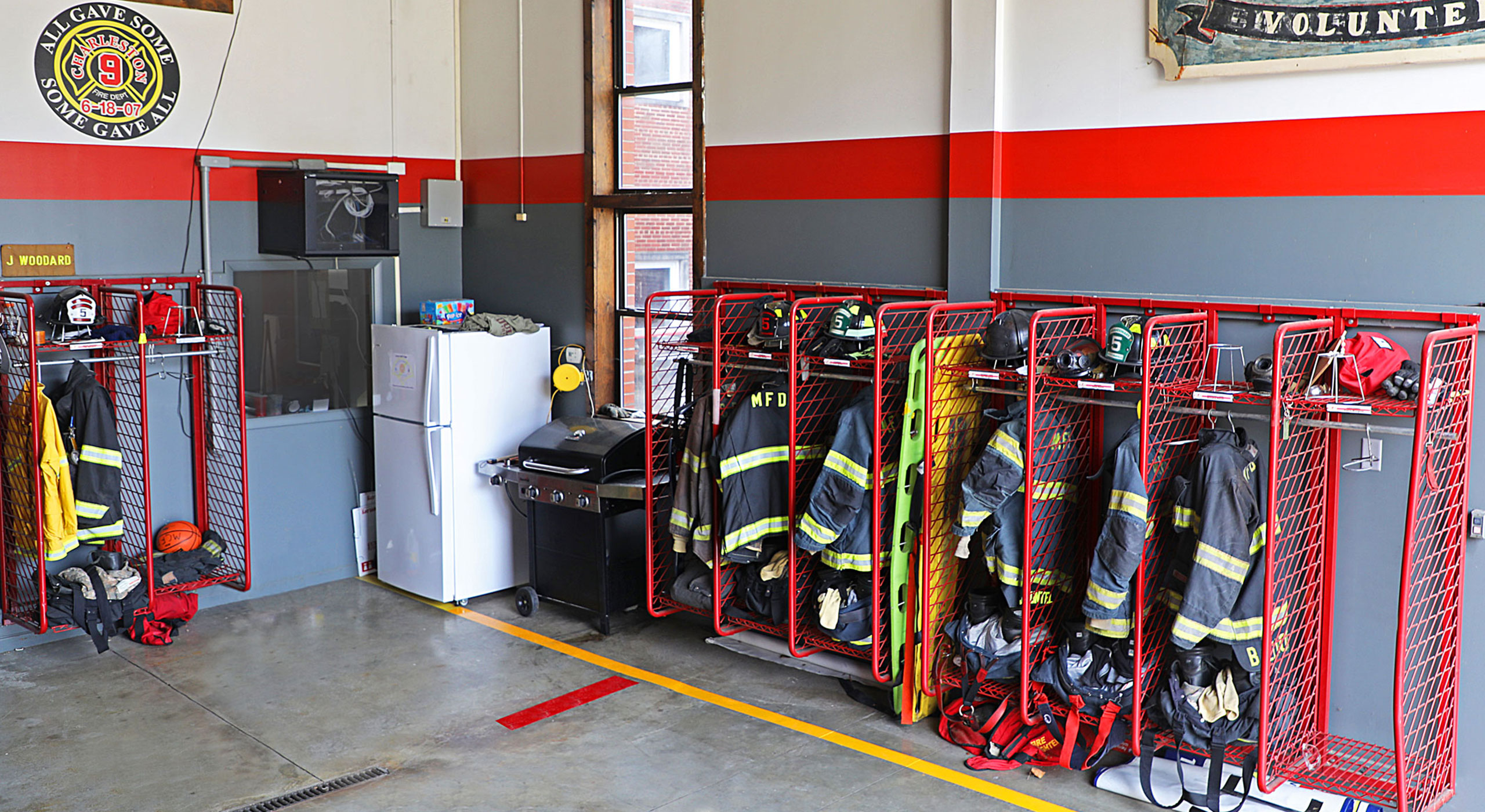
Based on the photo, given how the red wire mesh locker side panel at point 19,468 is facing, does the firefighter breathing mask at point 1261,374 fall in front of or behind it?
in front

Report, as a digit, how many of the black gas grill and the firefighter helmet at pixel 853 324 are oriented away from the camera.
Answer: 0

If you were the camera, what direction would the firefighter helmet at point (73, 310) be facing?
facing the viewer and to the right of the viewer

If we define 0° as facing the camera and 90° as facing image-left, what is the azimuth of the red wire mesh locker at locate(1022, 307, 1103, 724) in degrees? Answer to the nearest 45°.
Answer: approximately 45°

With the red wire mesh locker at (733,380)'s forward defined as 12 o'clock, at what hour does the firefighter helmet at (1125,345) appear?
The firefighter helmet is roughly at 9 o'clock from the red wire mesh locker.

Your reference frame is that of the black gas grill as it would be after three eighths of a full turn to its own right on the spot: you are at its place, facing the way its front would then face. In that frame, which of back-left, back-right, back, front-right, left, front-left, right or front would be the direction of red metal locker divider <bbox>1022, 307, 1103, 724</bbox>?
back-right

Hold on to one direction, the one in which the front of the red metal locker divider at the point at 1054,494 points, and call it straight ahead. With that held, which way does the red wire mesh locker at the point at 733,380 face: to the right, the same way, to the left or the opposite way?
the same way

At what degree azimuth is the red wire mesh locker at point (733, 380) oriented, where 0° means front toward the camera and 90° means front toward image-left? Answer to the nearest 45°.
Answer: approximately 45°

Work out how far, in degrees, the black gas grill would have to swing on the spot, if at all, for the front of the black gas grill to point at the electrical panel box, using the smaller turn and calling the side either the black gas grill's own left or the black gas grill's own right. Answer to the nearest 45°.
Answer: approximately 90° to the black gas grill's own right

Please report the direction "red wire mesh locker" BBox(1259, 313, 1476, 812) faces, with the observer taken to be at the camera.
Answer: facing the viewer and to the left of the viewer

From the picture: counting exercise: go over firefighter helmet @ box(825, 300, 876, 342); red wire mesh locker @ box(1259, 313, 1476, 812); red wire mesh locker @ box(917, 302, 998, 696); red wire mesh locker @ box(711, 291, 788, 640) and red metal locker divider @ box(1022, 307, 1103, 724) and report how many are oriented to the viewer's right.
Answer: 0

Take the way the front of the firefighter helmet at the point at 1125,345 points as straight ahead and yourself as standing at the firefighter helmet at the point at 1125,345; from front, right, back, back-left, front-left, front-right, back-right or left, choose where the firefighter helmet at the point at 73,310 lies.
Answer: front-right

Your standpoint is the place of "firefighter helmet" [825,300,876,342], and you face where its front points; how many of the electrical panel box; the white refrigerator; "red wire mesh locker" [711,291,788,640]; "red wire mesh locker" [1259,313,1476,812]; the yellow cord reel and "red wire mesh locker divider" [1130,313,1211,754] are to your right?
4

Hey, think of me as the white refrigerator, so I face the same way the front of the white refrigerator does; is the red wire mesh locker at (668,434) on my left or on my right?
on my left

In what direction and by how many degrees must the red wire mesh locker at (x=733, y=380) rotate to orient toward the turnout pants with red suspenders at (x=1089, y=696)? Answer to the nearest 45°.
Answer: approximately 90° to its left
